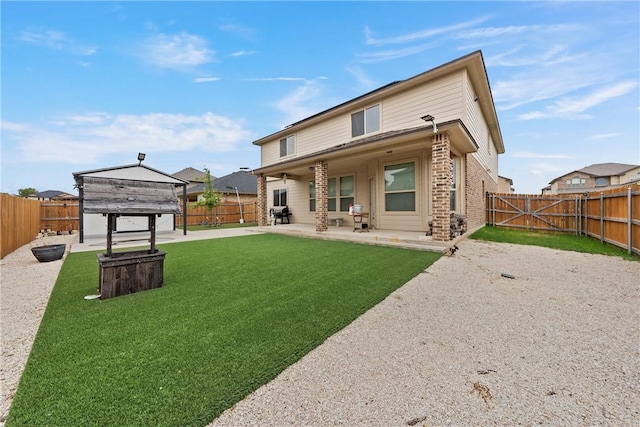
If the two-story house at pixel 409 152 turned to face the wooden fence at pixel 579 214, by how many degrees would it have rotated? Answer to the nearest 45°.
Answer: approximately 45° to its right

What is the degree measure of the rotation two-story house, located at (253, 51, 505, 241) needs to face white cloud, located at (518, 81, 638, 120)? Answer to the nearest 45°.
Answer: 0° — it already faces it

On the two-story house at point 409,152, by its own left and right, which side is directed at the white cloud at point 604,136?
front

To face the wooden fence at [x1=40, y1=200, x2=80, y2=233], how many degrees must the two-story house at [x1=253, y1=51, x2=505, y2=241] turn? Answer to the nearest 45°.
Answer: approximately 135° to its left

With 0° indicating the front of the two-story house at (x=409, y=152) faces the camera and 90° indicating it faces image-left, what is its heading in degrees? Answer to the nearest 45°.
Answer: approximately 225°

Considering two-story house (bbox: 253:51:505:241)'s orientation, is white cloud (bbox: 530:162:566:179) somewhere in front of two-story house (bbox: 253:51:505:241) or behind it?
in front

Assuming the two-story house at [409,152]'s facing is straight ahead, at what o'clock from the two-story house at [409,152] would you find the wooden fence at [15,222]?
The wooden fence is roughly at 7 o'clock from the two-story house.

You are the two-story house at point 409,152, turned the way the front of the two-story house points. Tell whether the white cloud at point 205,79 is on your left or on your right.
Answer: on your left
